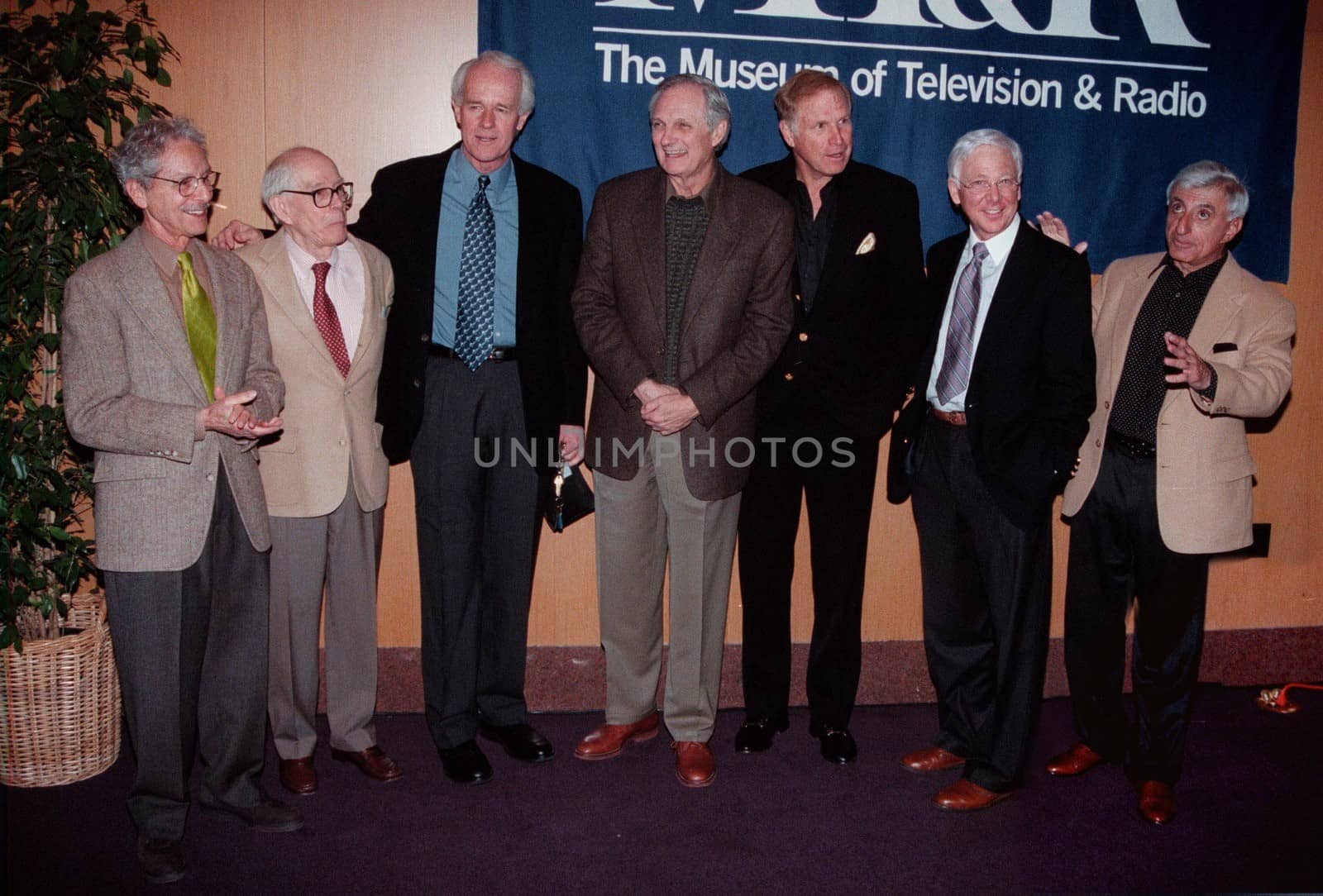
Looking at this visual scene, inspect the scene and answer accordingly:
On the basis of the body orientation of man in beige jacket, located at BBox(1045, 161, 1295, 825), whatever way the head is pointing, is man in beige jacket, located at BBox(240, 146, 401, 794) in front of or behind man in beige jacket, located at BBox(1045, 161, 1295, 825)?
in front

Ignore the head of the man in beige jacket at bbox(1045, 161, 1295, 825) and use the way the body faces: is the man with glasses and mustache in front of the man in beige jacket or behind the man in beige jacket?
in front

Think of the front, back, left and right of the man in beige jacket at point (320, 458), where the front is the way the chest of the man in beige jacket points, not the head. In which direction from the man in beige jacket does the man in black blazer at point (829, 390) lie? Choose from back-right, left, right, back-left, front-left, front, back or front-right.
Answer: front-left

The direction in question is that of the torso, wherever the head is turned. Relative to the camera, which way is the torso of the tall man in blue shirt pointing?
toward the camera

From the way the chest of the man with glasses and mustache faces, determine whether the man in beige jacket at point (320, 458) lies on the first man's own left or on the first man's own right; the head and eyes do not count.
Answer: on the first man's own left

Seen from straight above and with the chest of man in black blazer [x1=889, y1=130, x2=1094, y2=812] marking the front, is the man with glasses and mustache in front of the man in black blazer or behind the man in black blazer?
in front

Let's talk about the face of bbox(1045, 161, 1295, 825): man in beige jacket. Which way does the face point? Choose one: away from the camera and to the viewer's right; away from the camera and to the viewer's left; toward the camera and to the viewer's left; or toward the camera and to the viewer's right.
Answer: toward the camera and to the viewer's left

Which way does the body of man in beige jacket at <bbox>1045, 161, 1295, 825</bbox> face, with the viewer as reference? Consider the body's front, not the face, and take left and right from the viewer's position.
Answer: facing the viewer and to the left of the viewer

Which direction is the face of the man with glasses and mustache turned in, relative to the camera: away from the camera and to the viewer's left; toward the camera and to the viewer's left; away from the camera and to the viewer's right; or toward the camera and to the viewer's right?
toward the camera and to the viewer's right
